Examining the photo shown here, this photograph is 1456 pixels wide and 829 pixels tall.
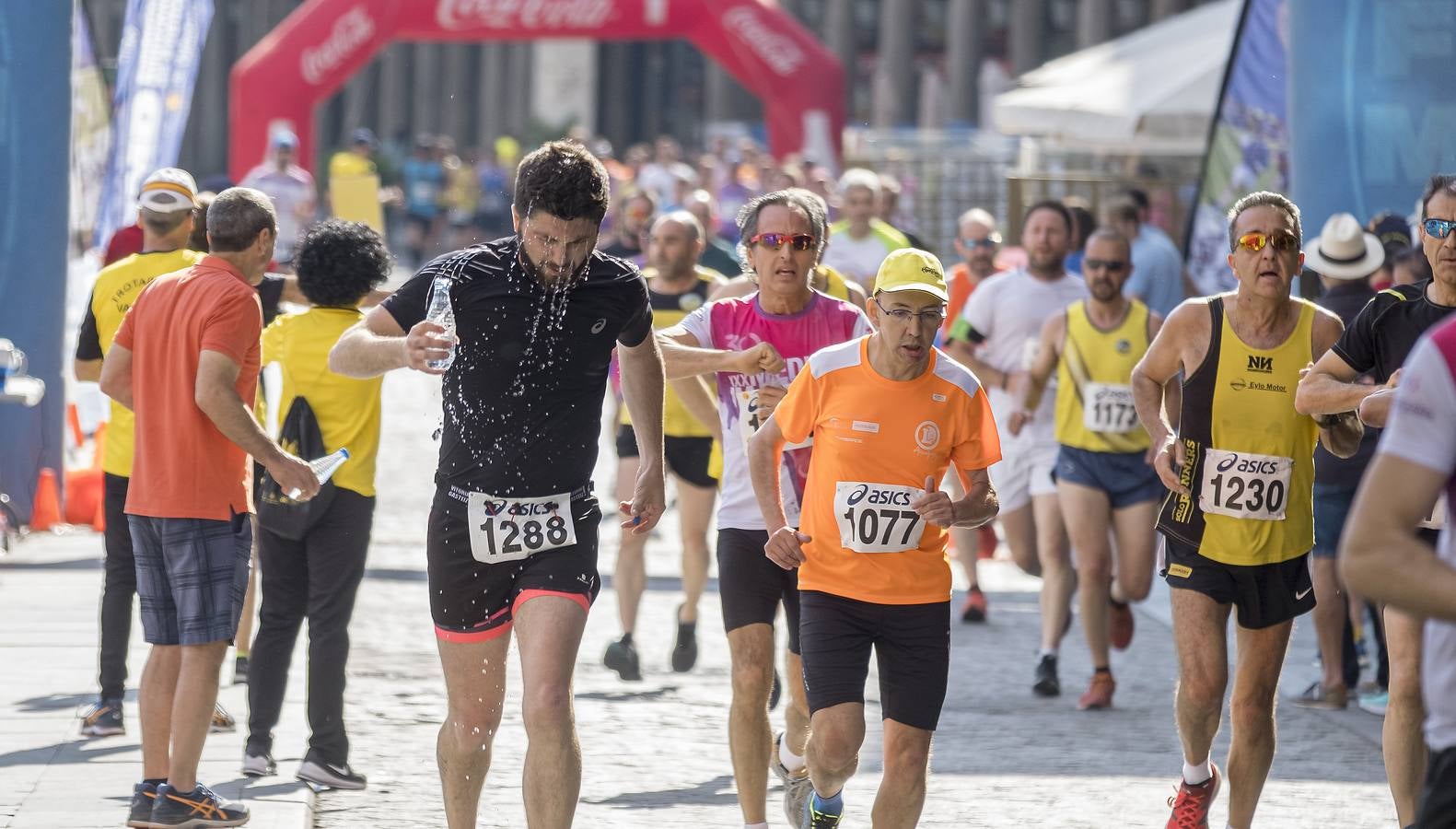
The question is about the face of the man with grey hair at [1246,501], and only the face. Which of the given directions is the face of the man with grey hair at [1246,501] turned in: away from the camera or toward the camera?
toward the camera

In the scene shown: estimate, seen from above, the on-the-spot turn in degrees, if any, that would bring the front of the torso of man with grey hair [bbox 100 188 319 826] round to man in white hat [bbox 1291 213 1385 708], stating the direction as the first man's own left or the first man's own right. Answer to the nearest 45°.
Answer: approximately 45° to the first man's own right

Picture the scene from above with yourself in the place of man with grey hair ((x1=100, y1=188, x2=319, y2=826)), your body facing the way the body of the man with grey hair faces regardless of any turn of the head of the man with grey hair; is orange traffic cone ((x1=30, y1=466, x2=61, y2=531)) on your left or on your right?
on your left

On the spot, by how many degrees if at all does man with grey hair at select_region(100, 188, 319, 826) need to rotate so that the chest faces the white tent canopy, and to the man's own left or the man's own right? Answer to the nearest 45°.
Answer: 0° — they already face it

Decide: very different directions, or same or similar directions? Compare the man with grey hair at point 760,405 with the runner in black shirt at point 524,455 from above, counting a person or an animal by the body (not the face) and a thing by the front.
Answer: same or similar directions

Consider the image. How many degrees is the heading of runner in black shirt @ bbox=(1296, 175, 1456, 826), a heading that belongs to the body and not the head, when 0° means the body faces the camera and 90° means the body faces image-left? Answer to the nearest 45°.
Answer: approximately 0°

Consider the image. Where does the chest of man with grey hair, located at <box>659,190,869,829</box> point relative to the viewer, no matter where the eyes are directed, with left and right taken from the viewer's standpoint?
facing the viewer

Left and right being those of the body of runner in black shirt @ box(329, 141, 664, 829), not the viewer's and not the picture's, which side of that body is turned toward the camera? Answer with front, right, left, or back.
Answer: front

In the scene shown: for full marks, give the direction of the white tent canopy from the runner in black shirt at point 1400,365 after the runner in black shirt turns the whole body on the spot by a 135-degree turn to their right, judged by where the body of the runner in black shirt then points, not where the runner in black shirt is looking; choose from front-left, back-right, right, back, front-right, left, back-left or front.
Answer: front-right

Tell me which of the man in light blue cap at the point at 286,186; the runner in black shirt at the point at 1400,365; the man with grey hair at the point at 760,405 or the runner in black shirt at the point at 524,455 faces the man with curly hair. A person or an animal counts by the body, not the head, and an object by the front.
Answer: the man in light blue cap

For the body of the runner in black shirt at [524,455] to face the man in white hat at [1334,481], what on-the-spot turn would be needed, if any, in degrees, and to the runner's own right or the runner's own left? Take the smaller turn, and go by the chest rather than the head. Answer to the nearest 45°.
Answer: approximately 135° to the runner's own left

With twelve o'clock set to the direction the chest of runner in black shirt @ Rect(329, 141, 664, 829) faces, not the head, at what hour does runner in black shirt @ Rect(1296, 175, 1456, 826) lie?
runner in black shirt @ Rect(1296, 175, 1456, 826) is roughly at 9 o'clock from runner in black shirt @ Rect(329, 141, 664, 829).

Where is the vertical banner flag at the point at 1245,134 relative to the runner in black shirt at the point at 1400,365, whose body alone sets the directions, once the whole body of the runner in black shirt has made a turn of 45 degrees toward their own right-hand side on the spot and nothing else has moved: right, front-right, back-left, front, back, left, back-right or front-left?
back-right

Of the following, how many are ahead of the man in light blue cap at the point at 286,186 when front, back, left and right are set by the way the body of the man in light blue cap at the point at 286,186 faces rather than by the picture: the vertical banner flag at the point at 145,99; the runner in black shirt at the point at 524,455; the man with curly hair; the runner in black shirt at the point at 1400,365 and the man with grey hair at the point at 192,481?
5

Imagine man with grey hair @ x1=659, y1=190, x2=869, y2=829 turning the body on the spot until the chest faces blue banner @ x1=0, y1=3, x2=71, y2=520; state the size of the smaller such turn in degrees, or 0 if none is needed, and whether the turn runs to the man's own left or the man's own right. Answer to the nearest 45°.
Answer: approximately 135° to the man's own right
